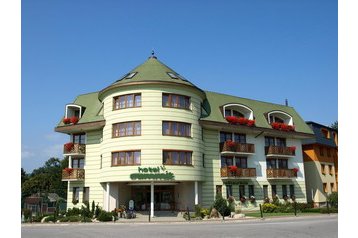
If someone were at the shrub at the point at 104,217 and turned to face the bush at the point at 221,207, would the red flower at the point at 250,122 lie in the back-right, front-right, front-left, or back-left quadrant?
front-left

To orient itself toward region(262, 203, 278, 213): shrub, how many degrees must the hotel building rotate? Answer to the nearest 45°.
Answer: approximately 90° to its left

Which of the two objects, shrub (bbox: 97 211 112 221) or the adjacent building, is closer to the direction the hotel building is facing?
the shrub

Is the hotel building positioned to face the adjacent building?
no

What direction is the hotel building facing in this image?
toward the camera

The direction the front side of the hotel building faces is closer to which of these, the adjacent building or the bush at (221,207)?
the bush
